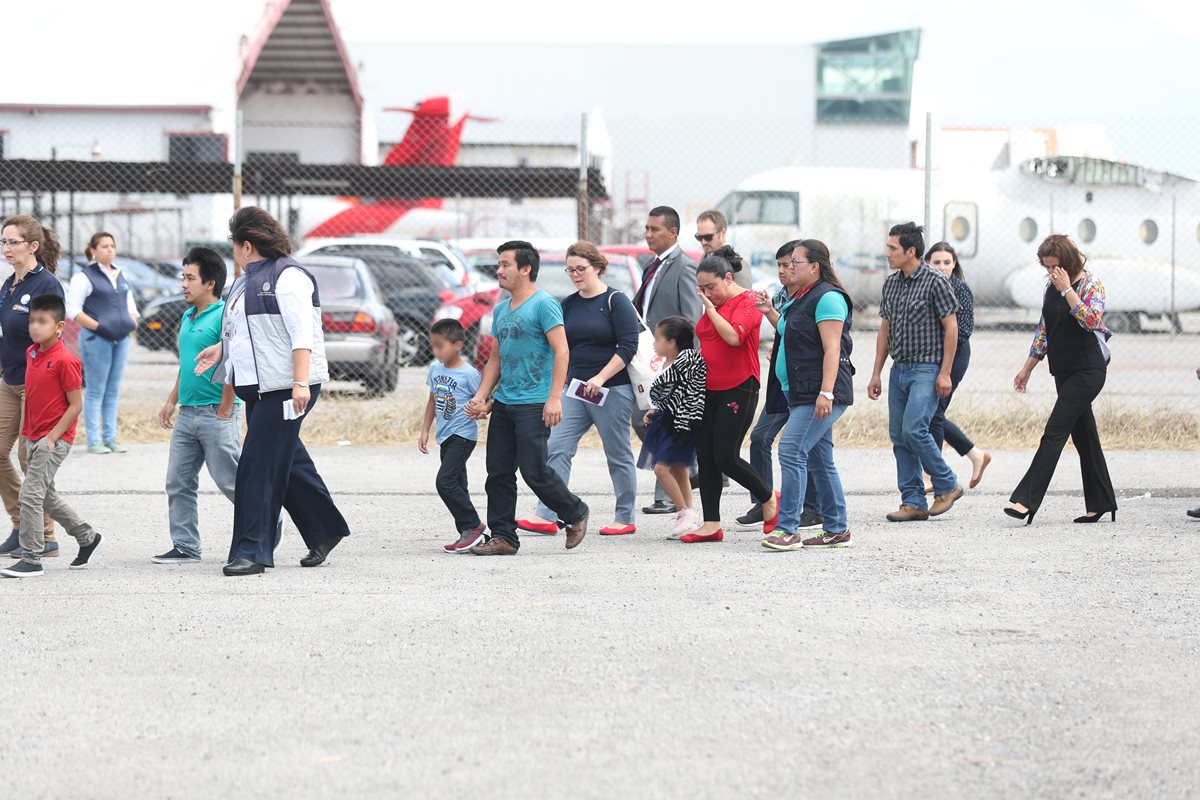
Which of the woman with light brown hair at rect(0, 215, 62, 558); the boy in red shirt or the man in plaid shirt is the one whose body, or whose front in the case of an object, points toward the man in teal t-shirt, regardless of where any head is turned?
the man in plaid shirt

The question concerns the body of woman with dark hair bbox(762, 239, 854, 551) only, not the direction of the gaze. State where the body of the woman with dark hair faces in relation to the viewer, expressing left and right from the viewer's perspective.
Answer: facing to the left of the viewer

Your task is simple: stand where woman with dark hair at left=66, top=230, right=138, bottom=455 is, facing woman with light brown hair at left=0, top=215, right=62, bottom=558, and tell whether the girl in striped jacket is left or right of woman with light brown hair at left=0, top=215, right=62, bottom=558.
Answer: left

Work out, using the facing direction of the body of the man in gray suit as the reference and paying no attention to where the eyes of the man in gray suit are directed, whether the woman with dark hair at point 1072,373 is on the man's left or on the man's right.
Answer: on the man's left

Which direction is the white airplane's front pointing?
to the viewer's left

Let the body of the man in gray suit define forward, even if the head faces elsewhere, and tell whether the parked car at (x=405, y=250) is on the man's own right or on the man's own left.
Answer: on the man's own right

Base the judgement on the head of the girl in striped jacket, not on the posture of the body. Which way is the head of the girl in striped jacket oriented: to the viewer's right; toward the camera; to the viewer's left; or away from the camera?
to the viewer's left

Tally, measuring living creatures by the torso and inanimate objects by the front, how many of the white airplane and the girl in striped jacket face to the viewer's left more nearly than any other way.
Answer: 2

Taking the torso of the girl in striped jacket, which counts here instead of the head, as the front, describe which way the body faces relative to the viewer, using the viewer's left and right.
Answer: facing to the left of the viewer

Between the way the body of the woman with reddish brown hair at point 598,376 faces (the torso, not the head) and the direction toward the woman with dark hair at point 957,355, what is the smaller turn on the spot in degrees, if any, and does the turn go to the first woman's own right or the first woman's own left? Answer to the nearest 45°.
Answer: approximately 180°
